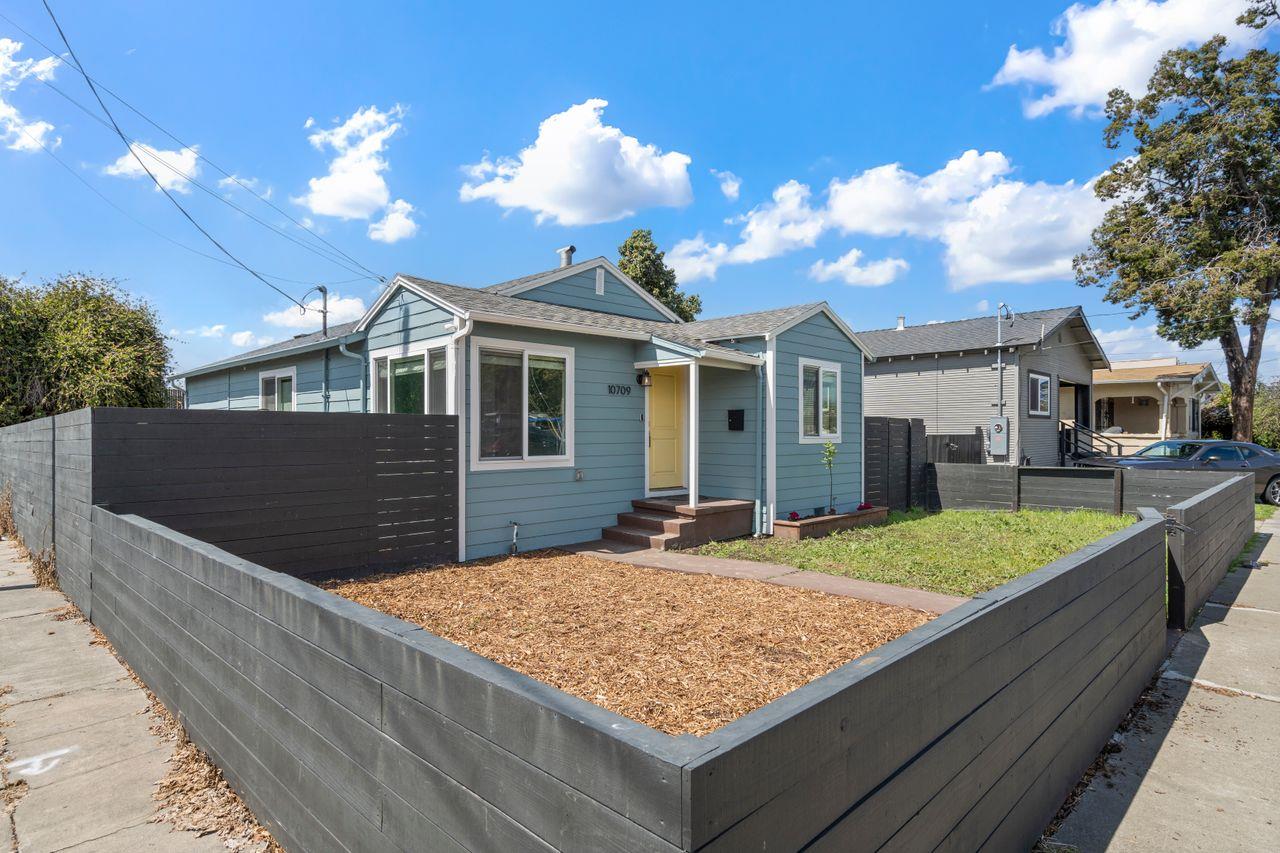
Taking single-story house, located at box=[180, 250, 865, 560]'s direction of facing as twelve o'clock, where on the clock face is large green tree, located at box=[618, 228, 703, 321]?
The large green tree is roughly at 8 o'clock from the single-story house.

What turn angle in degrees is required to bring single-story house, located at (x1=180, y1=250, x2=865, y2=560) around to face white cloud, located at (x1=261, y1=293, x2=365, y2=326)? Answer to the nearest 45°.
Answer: approximately 180°

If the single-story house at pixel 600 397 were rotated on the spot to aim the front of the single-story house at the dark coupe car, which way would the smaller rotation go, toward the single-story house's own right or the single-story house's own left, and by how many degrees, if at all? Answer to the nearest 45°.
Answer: approximately 45° to the single-story house's own left

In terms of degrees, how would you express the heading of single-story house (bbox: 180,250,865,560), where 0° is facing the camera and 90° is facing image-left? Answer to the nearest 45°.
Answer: approximately 315°

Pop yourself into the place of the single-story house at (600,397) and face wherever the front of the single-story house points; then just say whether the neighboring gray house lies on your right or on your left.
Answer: on your left

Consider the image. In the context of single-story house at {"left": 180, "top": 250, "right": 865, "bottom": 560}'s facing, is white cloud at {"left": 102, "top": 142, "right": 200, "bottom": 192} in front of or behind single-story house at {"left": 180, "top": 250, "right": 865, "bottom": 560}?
behind

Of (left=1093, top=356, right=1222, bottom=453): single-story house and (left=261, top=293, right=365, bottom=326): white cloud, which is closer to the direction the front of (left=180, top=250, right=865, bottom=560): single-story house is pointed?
the single-story house

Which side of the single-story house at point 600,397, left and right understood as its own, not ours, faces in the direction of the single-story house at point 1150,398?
left
